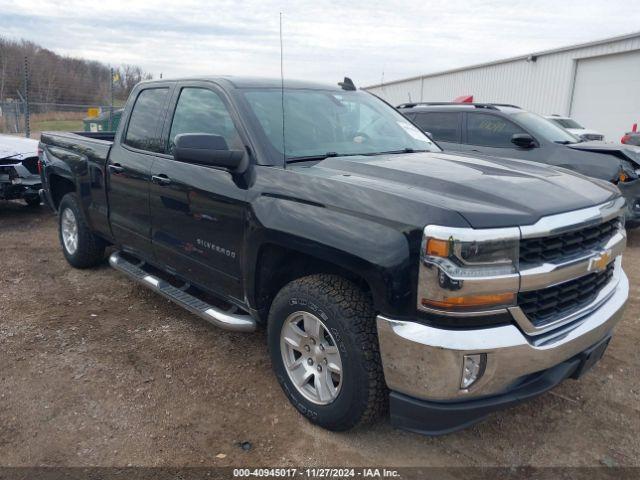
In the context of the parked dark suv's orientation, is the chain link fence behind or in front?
behind

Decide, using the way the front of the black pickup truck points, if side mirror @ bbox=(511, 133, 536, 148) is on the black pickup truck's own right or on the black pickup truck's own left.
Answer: on the black pickup truck's own left

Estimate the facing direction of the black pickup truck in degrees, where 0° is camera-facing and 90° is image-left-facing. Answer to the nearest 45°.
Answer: approximately 315°

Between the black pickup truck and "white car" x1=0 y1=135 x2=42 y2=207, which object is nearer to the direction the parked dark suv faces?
the black pickup truck

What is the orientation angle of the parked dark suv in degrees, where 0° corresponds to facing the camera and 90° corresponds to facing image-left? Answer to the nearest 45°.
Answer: approximately 315°

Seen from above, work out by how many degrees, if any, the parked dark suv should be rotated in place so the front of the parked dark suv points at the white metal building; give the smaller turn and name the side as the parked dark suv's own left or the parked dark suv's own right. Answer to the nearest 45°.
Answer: approximately 135° to the parked dark suv's own left

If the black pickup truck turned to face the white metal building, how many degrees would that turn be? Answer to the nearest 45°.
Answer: approximately 90° to its left

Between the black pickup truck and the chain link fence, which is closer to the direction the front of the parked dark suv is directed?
the black pickup truck

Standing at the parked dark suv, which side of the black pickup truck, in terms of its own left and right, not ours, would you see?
left
